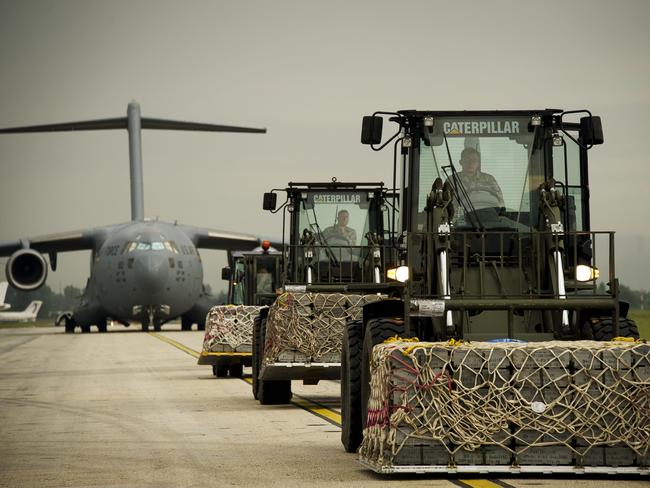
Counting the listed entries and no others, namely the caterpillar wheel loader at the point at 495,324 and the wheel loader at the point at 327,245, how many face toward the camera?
2

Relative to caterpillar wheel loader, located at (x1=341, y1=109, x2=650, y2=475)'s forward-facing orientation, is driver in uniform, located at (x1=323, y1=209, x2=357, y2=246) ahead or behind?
behind

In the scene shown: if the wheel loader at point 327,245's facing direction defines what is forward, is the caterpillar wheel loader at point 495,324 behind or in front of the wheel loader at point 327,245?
in front

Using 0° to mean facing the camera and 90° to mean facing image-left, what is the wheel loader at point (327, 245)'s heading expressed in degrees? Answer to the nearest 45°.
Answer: approximately 0°

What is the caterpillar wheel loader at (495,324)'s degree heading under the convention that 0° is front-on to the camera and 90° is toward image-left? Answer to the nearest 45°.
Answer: approximately 0°

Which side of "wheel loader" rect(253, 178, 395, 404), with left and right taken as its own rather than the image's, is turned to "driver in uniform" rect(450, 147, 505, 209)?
front
